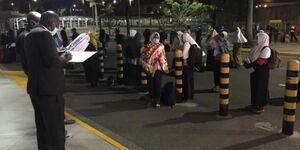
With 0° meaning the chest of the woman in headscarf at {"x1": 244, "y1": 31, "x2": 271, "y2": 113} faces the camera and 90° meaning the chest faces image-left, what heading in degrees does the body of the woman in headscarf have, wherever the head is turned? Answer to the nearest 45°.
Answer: approximately 90°

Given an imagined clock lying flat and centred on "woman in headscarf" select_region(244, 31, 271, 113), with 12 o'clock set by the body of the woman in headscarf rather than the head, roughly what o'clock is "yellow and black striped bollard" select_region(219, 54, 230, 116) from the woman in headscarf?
The yellow and black striped bollard is roughly at 11 o'clock from the woman in headscarf.

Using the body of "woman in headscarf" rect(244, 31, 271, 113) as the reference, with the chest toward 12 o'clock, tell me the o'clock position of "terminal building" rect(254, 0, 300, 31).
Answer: The terminal building is roughly at 3 o'clock from the woman in headscarf.

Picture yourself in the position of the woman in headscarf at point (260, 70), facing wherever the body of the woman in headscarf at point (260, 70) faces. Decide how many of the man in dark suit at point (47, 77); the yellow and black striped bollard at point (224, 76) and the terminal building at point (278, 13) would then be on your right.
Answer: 1
